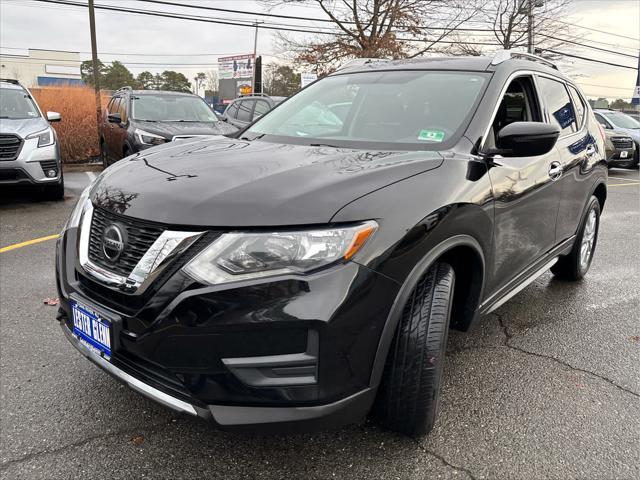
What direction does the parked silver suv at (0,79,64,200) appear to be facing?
toward the camera

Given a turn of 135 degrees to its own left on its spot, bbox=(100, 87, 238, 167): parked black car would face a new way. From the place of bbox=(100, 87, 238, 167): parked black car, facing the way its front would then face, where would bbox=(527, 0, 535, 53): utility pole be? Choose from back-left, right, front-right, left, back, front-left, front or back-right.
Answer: front-right

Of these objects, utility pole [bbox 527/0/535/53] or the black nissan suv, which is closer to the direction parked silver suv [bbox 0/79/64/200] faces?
the black nissan suv

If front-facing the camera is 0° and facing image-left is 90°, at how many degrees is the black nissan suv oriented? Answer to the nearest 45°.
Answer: approximately 45°

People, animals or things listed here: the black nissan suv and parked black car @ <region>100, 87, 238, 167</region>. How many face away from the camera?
0

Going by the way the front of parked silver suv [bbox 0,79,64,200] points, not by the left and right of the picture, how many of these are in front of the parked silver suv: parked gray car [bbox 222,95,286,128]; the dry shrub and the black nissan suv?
1

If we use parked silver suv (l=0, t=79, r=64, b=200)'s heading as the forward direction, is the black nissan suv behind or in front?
in front

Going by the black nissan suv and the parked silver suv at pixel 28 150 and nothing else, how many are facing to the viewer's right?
0

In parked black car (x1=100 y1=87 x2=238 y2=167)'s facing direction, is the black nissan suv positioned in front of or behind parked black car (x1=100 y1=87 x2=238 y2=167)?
in front

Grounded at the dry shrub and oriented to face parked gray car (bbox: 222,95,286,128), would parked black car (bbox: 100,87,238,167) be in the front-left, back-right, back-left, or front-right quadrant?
front-right

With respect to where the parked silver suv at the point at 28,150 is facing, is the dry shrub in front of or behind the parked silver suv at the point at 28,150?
behind

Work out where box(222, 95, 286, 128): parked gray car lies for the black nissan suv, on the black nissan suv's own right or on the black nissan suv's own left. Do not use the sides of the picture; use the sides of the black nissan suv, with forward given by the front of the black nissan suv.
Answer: on the black nissan suv's own right

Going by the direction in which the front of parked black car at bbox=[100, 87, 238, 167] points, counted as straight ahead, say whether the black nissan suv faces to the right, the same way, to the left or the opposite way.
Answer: to the right

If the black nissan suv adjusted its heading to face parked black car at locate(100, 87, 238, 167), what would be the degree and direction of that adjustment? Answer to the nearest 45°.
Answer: approximately 90° to its right
